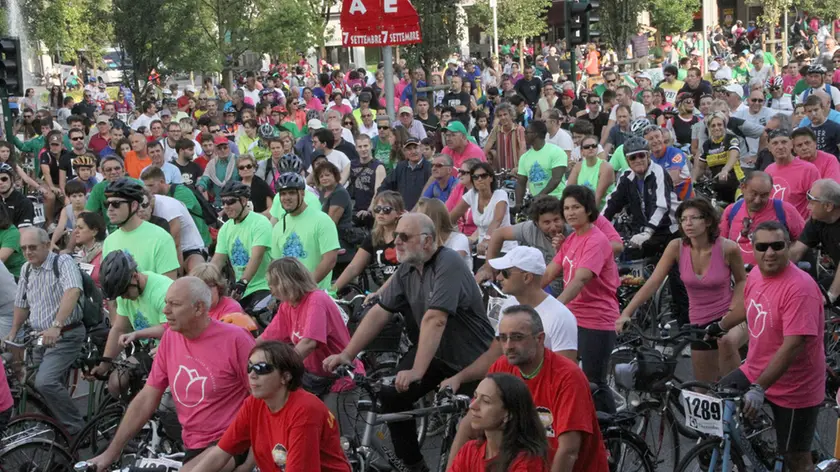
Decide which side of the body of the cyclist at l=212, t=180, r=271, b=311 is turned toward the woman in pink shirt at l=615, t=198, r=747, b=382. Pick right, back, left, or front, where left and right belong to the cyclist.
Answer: left

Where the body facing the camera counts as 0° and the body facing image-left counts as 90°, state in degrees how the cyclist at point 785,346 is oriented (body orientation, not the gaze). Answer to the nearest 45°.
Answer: approximately 45°

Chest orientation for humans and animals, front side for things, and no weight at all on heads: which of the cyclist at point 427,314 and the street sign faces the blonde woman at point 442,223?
the street sign

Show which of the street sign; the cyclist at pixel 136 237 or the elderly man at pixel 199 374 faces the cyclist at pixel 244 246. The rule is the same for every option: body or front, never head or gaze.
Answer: the street sign

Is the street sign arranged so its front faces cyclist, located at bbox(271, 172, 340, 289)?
yes
